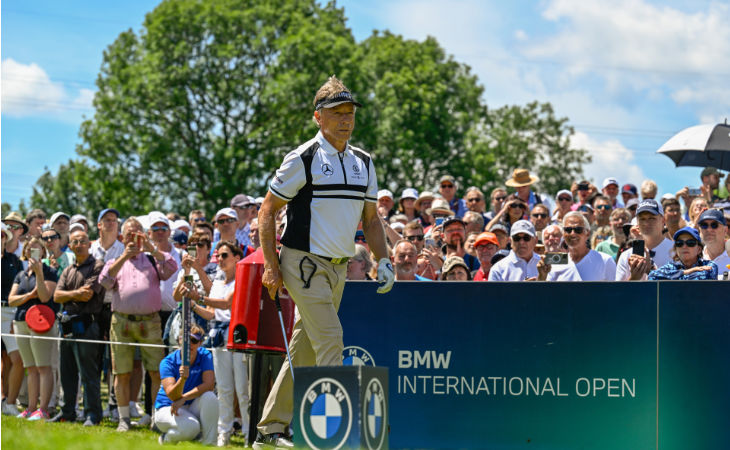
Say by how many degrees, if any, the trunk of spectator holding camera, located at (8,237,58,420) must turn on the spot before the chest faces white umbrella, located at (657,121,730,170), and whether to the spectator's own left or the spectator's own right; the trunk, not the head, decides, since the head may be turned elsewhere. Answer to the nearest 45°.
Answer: approximately 90° to the spectator's own left

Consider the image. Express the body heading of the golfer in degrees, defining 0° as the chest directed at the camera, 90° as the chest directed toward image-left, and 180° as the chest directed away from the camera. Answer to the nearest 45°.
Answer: approximately 315°

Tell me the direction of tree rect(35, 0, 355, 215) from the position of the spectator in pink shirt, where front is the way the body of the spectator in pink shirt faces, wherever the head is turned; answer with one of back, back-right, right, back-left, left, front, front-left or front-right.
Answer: back

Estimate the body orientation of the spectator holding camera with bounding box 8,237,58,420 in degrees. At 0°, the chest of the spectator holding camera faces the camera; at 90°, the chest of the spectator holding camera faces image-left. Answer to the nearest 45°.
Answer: approximately 0°

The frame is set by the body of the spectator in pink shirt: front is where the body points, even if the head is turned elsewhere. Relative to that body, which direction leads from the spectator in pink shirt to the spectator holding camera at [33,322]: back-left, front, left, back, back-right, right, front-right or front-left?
back-right

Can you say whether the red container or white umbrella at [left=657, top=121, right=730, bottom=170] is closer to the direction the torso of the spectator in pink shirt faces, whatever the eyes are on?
the red container

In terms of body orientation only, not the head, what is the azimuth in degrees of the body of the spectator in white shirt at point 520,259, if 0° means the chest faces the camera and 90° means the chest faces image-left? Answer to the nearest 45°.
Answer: approximately 0°

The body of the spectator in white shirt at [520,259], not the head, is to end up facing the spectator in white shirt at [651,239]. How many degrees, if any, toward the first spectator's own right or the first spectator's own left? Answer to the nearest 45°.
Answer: approximately 90° to the first spectator's own left
